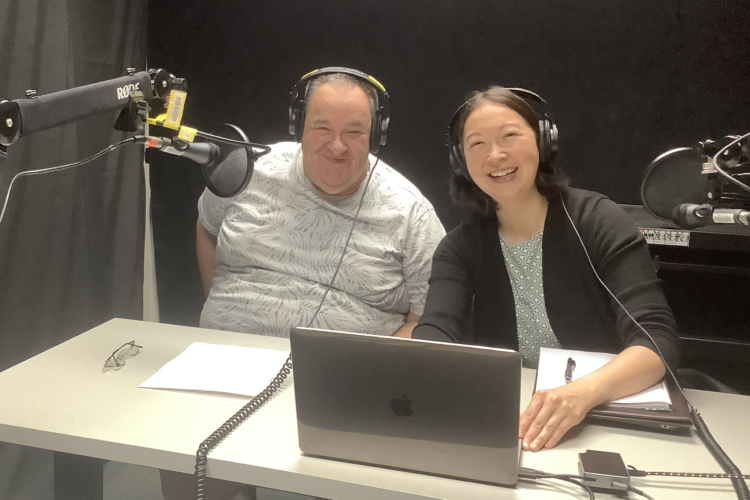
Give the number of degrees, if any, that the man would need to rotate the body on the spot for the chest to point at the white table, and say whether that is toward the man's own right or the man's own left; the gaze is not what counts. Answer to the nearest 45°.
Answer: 0° — they already face it

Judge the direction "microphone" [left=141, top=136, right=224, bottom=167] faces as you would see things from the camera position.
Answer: facing to the right of the viewer

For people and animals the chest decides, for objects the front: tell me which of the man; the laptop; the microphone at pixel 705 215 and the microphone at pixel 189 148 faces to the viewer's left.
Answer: the microphone at pixel 705 215

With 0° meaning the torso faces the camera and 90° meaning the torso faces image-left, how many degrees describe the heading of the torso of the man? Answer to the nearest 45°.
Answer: approximately 0°

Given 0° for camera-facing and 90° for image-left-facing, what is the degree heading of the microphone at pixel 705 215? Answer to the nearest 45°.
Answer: approximately 90°

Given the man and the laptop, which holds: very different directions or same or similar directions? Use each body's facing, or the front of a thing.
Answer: very different directions

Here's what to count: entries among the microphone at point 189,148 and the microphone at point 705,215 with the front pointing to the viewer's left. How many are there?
1

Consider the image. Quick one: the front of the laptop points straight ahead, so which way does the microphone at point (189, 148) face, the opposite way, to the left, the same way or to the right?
to the right

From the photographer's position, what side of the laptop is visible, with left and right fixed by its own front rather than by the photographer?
back

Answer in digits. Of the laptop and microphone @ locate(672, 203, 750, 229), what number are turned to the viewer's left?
1

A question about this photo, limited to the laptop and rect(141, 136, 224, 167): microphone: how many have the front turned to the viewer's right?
1
